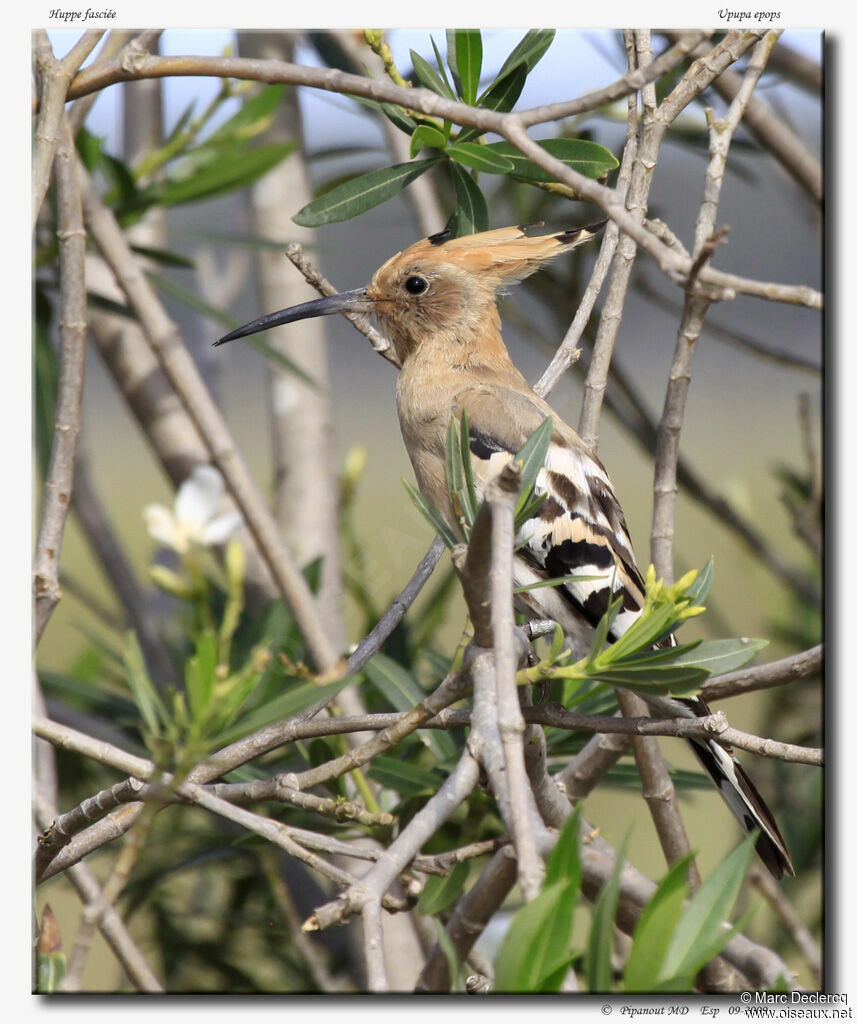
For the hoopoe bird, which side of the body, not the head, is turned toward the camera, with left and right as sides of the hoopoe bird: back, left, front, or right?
left

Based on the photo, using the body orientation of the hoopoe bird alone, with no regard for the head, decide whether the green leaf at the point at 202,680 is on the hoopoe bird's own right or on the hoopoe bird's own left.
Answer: on the hoopoe bird's own left

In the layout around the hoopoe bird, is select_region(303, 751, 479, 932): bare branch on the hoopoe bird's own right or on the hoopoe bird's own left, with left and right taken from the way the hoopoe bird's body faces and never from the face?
on the hoopoe bird's own left

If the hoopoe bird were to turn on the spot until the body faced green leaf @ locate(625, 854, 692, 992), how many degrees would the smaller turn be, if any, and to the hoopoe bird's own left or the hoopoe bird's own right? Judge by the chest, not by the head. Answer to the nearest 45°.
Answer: approximately 90° to the hoopoe bird's own left
